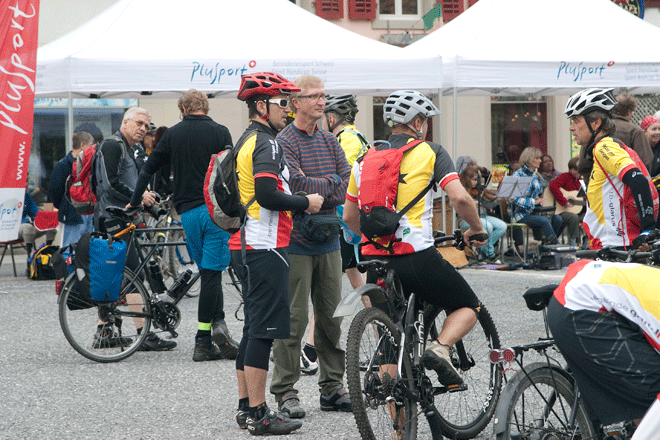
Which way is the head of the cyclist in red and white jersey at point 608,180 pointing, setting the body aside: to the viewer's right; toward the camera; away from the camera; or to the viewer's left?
to the viewer's left

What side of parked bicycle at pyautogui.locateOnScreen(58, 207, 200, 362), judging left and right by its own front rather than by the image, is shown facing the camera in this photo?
right

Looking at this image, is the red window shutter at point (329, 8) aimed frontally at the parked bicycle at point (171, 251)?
yes

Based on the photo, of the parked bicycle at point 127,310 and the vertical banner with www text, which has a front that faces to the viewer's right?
the parked bicycle

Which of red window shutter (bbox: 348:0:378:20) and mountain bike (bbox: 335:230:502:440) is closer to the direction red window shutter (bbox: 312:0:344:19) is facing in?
the mountain bike

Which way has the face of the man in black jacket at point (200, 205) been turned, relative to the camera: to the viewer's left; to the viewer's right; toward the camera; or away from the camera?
away from the camera

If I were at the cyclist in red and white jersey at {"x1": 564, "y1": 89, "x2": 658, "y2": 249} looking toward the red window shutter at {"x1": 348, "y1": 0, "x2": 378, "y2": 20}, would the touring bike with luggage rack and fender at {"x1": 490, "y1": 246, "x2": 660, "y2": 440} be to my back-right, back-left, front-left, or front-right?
back-left

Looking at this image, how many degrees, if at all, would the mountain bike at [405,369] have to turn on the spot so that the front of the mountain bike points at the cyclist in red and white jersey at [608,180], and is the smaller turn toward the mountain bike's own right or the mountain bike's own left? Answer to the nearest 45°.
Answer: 0° — it already faces them

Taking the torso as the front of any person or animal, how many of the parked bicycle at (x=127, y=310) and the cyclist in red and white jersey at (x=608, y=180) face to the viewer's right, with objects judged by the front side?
1
